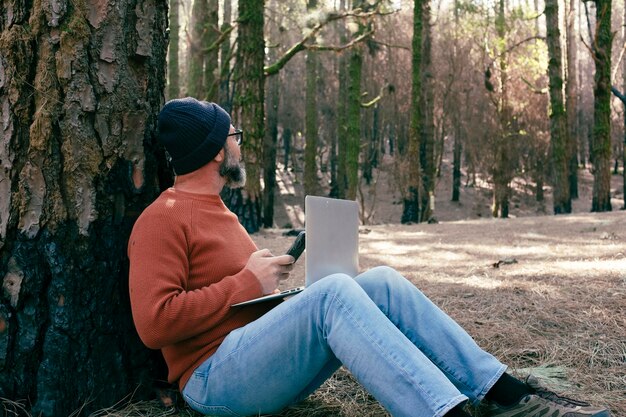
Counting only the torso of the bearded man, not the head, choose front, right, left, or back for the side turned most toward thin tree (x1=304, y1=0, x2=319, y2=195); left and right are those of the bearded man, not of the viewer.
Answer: left

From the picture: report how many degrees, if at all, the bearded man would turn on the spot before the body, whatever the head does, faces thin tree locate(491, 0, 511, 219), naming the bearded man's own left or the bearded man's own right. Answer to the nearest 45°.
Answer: approximately 90° to the bearded man's own left

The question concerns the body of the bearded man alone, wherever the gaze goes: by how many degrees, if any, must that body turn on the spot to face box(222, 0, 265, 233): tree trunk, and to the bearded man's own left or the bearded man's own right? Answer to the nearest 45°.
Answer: approximately 90° to the bearded man's own left

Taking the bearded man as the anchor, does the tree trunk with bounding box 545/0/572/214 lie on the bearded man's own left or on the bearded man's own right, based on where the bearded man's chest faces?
on the bearded man's own left

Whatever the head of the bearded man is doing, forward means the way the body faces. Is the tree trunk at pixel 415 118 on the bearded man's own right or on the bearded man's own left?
on the bearded man's own left

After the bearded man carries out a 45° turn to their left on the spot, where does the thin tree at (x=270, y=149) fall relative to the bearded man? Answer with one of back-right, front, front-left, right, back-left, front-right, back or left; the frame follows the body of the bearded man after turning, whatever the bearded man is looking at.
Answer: front-left

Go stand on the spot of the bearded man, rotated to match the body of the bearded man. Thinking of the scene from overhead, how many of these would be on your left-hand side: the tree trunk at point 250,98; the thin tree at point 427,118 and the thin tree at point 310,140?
3

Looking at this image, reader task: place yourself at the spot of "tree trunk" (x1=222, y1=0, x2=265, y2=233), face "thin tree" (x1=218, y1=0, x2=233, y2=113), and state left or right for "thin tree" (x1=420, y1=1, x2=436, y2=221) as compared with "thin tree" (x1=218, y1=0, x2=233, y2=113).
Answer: right

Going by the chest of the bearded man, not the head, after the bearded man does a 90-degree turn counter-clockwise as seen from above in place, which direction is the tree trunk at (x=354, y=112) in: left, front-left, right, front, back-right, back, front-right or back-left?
front

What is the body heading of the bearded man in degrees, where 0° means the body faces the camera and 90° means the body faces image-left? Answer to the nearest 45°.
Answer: approximately 270°

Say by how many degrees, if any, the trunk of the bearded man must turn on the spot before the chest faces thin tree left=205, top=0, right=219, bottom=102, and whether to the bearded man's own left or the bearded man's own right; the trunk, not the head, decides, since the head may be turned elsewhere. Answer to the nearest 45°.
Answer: approximately 90° to the bearded man's own left

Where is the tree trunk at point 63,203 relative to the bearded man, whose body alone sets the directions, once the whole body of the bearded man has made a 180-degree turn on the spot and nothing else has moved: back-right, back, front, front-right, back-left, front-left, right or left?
front
